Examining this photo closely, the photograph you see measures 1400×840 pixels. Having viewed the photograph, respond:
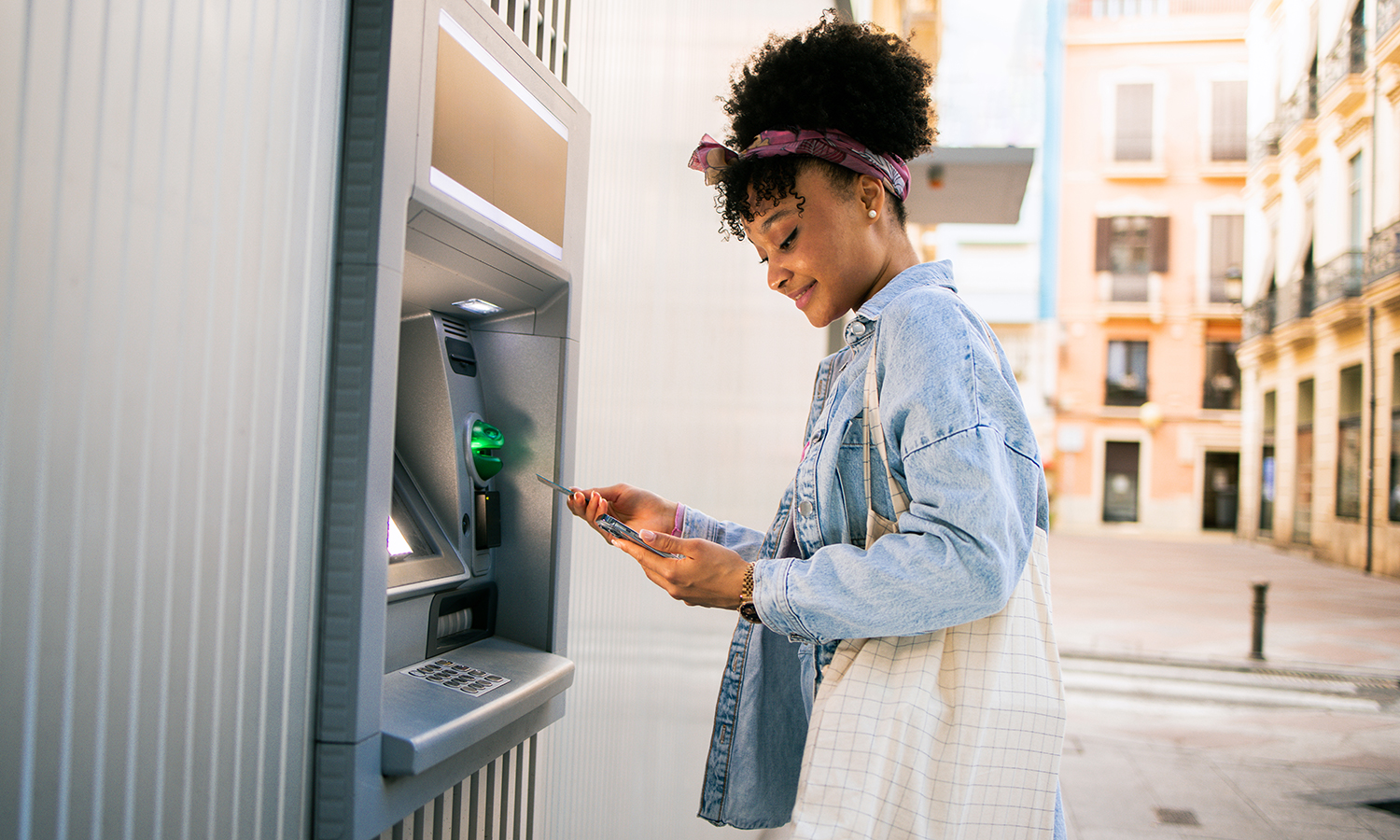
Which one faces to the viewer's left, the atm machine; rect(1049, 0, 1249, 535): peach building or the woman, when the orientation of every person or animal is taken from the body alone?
the woman

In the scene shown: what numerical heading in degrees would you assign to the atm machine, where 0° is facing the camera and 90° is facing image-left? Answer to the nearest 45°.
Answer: approximately 315°

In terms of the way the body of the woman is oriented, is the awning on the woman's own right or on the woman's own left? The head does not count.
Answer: on the woman's own right

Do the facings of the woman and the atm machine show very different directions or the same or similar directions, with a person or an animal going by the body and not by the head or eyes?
very different directions

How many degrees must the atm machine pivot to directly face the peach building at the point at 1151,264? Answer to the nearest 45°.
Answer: approximately 90° to its left

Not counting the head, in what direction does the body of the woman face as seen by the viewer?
to the viewer's left

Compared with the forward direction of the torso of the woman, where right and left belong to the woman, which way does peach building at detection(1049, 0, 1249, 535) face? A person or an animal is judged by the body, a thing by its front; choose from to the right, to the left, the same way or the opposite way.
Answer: to the left

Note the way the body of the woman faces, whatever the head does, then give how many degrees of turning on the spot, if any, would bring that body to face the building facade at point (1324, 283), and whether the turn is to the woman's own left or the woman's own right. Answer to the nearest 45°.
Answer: approximately 135° to the woman's own right
